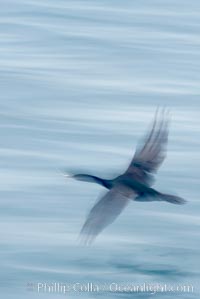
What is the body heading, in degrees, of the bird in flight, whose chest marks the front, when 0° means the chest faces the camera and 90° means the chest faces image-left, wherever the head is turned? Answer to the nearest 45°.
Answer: approximately 90°
